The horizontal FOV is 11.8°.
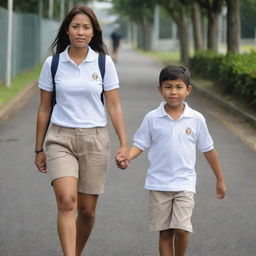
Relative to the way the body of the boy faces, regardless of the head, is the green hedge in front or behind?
behind

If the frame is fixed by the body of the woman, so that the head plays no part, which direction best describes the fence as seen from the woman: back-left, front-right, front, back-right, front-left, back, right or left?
back

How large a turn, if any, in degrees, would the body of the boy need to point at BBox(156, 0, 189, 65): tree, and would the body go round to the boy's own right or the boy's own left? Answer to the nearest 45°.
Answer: approximately 180°

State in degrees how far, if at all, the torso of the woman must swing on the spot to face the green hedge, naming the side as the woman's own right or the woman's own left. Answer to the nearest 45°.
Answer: approximately 180°

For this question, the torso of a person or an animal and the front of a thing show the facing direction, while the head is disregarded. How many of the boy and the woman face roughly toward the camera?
2

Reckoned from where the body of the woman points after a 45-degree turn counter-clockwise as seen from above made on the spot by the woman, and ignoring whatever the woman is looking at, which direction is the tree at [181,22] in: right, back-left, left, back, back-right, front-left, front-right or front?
back-left

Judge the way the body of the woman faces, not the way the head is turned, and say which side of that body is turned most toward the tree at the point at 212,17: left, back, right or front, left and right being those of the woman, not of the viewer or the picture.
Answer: back

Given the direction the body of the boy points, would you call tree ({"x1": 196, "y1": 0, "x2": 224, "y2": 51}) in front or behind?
behind
